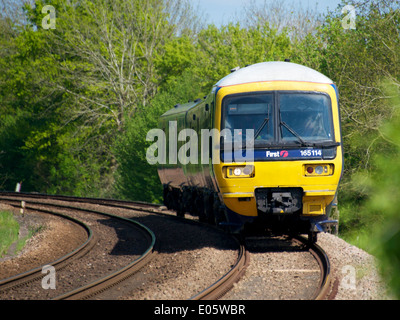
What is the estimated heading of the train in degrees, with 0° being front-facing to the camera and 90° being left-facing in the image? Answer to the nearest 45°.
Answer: approximately 0°

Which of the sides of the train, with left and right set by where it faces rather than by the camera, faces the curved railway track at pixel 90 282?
front
